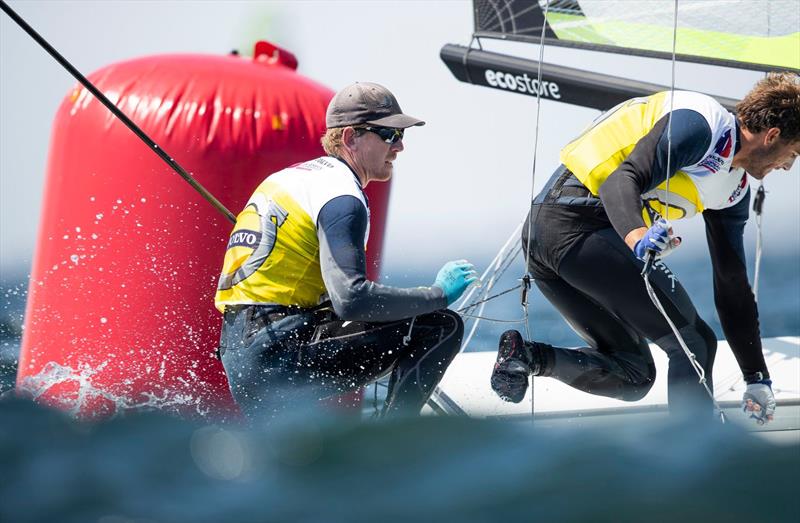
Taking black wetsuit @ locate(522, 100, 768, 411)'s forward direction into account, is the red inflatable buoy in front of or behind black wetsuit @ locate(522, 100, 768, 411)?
behind

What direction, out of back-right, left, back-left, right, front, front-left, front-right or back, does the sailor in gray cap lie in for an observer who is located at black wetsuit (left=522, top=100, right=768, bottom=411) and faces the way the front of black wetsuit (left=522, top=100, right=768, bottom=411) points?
back-right

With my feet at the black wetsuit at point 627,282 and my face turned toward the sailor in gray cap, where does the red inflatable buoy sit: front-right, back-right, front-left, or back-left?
front-right

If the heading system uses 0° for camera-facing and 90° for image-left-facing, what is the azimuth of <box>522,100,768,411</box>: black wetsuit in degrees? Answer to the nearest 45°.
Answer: approximately 270°

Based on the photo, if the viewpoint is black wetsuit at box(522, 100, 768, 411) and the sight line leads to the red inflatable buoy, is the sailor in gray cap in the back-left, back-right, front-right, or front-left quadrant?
front-left

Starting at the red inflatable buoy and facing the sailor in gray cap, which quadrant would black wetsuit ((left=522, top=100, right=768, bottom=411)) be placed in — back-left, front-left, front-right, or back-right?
front-left
